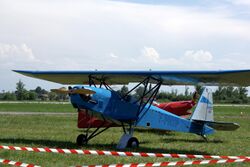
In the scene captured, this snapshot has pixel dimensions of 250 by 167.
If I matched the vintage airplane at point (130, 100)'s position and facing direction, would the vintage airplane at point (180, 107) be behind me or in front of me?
behind

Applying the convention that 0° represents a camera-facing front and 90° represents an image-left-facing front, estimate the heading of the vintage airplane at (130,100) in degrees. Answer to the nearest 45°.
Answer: approximately 45°
